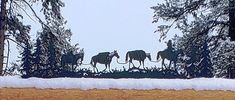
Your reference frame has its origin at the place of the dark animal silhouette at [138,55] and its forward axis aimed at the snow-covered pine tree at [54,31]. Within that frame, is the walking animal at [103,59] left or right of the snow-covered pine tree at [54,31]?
left

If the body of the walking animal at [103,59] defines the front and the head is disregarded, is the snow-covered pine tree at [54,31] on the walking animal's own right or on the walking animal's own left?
on the walking animal's own left

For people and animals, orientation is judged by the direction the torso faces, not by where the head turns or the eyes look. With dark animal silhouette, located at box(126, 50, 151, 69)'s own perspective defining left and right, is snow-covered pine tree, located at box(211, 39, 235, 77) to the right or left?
on its left

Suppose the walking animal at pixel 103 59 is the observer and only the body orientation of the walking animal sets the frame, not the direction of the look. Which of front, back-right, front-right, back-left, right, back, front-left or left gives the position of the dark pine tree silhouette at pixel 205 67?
front

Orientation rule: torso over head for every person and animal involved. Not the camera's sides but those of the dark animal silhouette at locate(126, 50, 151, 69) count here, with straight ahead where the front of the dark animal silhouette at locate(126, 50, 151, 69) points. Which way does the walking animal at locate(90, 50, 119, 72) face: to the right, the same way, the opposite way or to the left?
the same way

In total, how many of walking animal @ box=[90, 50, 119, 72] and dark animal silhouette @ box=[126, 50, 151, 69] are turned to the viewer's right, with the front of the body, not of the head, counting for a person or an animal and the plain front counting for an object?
2

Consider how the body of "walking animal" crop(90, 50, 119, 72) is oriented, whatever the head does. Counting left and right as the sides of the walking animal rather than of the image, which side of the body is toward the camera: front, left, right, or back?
right

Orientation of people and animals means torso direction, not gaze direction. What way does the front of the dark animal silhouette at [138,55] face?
to the viewer's right
